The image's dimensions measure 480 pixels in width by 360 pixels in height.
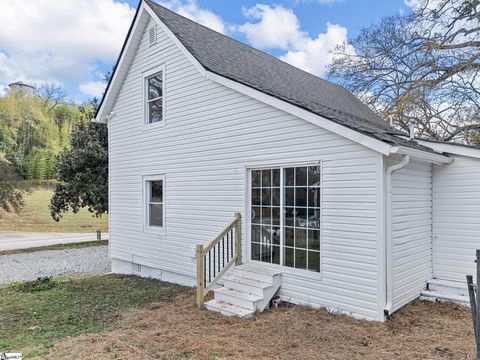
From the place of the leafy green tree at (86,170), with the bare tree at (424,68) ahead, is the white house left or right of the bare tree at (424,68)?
right

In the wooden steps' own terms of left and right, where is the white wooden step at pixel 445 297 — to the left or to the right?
on its left

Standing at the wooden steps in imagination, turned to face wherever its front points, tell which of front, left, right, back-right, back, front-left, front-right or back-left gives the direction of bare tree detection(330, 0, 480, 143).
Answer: back

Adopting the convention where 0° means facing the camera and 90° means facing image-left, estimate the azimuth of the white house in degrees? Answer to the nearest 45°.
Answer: approximately 45°

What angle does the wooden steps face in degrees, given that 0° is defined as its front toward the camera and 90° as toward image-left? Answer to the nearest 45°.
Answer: approximately 45°

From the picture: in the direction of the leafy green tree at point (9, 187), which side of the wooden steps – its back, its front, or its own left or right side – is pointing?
right

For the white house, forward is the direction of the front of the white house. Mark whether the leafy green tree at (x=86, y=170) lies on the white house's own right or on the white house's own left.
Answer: on the white house's own right

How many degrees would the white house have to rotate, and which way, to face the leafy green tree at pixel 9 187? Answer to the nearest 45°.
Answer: approximately 90° to its right

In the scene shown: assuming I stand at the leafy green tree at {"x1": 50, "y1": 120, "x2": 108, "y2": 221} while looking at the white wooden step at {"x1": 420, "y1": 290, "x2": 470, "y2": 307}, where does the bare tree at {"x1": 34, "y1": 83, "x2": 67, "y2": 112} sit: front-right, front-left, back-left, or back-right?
back-left

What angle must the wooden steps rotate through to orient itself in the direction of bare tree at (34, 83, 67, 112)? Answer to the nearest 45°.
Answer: approximately 90° to its right

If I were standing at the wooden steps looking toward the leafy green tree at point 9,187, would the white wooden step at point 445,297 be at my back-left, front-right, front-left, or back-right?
back-right
